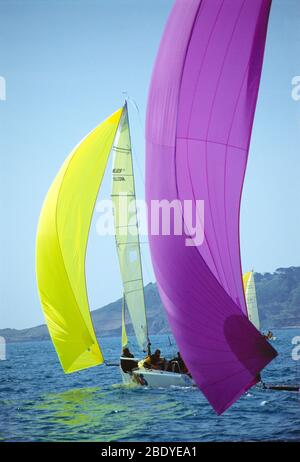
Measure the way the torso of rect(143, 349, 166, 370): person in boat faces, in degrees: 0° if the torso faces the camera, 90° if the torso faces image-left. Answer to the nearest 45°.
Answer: approximately 45°

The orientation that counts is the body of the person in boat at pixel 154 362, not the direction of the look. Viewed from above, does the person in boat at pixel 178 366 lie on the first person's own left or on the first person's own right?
on the first person's own left
